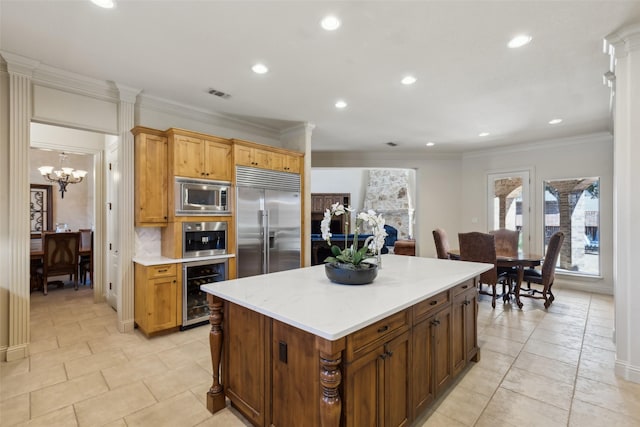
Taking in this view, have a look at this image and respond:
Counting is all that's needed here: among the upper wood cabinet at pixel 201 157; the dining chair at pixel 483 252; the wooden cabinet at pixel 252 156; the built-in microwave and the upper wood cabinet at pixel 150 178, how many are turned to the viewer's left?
0

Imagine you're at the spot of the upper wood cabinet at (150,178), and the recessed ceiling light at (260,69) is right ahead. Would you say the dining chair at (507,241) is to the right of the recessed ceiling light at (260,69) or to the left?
left

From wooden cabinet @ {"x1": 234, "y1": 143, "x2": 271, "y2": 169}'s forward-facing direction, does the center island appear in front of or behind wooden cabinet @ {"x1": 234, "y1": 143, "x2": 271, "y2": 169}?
in front

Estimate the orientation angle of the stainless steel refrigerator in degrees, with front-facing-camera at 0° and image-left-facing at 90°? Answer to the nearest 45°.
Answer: approximately 315°

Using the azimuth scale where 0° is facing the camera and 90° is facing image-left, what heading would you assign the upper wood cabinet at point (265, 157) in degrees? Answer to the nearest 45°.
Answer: approximately 315°

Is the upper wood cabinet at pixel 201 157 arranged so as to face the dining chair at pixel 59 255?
no

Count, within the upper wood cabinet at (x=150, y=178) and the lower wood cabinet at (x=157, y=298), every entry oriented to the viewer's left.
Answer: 0

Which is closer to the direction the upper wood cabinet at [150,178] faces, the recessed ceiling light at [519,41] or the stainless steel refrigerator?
the recessed ceiling light

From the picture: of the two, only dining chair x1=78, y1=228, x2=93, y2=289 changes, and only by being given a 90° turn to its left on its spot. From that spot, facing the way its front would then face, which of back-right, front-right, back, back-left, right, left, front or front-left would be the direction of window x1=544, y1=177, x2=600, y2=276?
left

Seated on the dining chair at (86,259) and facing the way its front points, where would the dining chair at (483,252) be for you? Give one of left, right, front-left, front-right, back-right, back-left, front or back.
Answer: back

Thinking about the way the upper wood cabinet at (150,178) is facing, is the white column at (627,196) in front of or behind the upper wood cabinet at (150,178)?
in front

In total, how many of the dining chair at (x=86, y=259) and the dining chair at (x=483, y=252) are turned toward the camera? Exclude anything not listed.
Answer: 0

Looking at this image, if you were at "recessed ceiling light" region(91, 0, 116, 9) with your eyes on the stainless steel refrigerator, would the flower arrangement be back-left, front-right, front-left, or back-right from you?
front-right

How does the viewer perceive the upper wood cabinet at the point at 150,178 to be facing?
facing the viewer and to the right of the viewer

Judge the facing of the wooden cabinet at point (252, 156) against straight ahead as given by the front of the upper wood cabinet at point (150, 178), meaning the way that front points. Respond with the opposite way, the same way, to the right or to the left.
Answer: the same way
